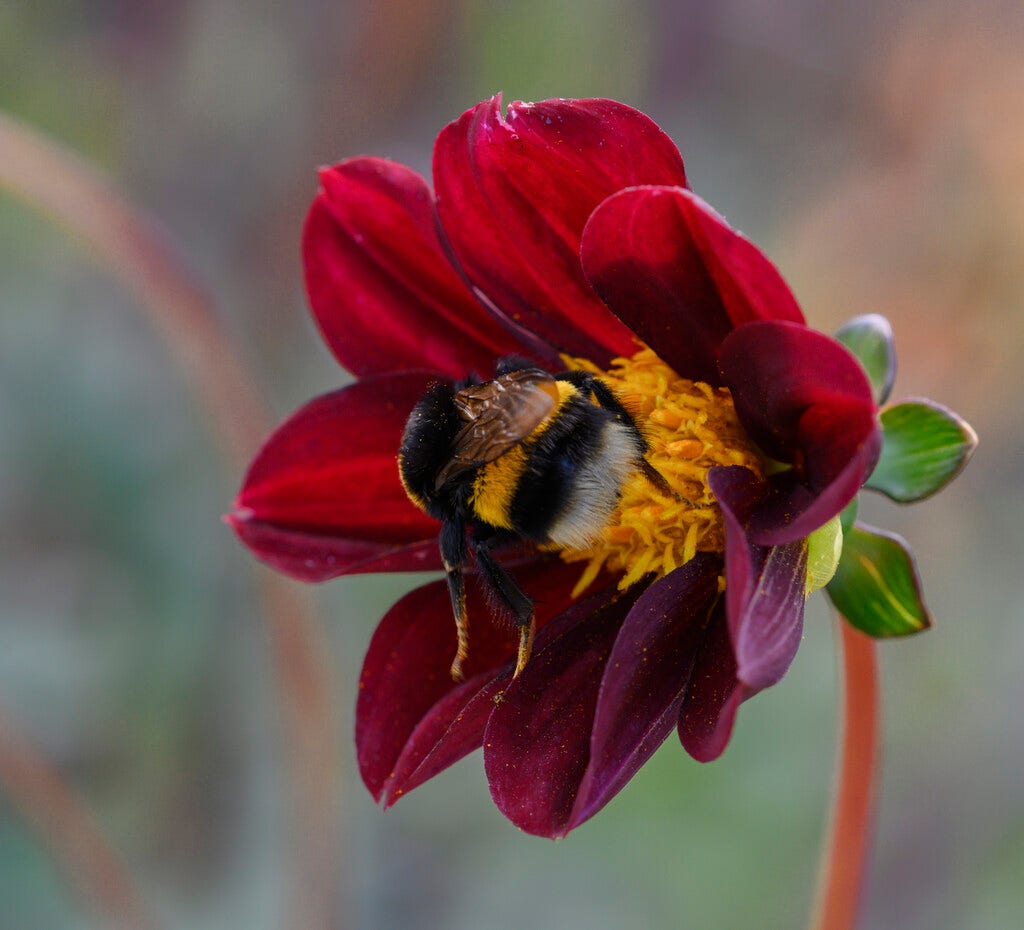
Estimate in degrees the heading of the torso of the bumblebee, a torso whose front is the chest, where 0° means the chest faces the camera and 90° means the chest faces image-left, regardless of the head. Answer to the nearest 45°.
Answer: approximately 135°

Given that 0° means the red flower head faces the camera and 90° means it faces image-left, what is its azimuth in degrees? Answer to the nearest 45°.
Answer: approximately 45°

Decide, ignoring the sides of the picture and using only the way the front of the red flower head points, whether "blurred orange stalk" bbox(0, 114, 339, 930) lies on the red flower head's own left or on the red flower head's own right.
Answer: on the red flower head's own right

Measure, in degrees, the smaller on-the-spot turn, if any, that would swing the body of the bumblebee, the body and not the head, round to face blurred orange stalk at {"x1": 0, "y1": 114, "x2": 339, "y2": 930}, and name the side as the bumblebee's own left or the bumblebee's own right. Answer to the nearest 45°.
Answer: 0° — it already faces it
